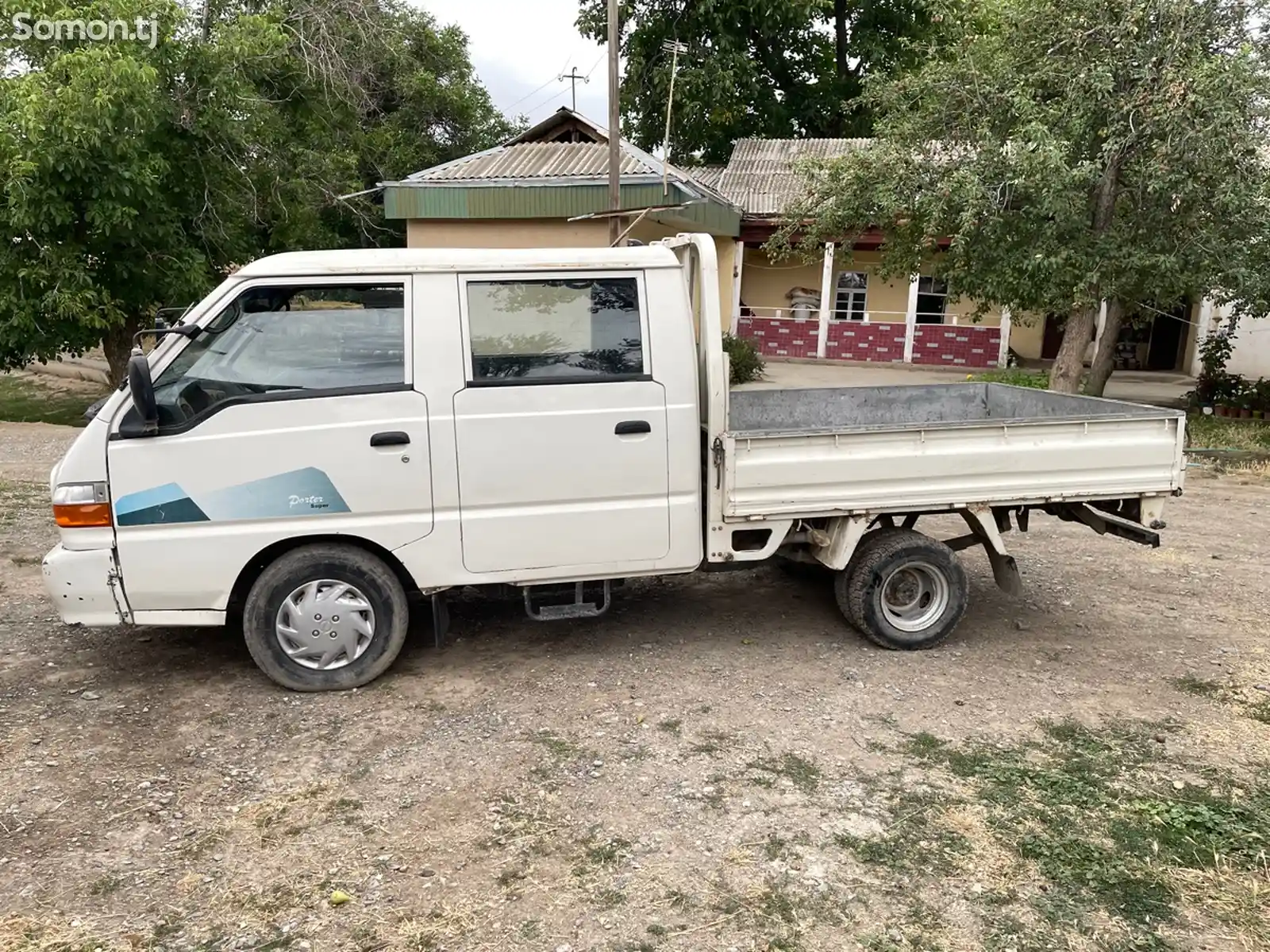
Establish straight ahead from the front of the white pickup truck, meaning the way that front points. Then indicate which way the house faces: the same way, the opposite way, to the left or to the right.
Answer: to the left

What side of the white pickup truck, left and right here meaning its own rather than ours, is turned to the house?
right

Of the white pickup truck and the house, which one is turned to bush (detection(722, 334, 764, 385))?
the house

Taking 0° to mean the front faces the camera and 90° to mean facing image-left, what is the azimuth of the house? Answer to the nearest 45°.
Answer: approximately 0°

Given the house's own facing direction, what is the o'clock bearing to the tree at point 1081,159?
The tree is roughly at 11 o'clock from the house.

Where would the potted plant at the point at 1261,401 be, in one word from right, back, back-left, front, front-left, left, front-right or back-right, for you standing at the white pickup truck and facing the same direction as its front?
back-right

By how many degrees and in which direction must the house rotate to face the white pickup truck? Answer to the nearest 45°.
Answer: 0° — it already faces it

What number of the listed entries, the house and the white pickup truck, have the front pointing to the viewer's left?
1

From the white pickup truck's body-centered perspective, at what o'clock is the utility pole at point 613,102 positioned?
The utility pole is roughly at 3 o'clock from the white pickup truck.

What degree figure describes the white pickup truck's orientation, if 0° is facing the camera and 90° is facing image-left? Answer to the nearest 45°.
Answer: approximately 90°

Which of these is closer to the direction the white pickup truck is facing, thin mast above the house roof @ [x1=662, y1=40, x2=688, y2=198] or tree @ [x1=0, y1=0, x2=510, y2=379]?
the tree
